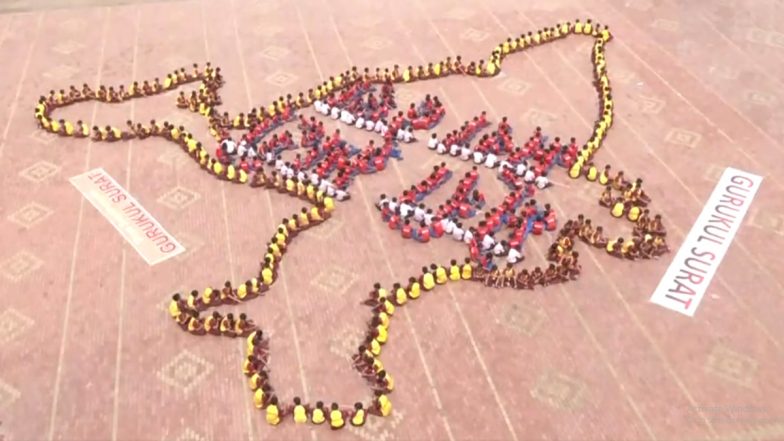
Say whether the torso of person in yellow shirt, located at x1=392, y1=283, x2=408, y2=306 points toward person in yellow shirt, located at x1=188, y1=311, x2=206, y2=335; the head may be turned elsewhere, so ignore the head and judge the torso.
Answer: no

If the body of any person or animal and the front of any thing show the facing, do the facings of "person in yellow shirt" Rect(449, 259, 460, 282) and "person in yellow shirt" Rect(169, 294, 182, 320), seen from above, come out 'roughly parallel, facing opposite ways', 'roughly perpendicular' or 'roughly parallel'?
roughly parallel

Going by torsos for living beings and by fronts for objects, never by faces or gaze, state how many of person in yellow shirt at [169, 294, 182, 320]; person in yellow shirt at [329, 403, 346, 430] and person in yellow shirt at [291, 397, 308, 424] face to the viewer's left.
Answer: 0

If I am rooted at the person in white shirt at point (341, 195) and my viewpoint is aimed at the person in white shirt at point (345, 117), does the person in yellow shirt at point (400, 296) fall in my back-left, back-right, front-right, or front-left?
back-right

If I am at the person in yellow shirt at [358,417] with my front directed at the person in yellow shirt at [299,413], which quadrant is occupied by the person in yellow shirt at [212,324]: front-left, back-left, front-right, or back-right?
front-right

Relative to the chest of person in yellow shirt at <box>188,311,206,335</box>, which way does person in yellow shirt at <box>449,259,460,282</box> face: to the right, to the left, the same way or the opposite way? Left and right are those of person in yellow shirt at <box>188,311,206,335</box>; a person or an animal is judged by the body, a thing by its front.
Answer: the same way
